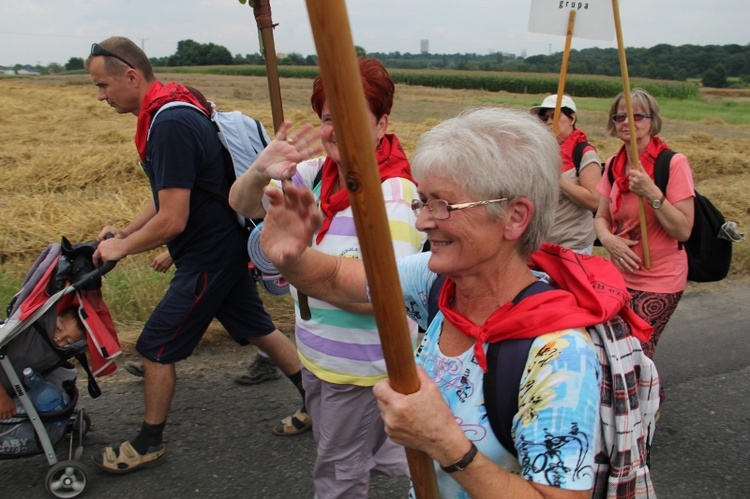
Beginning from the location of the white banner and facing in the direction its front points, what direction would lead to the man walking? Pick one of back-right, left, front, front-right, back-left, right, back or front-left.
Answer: front-right

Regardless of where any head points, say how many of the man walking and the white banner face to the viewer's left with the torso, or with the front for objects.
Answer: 1

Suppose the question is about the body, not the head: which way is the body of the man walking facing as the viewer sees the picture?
to the viewer's left

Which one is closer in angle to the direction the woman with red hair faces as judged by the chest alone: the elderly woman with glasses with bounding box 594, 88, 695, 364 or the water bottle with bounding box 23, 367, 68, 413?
the water bottle

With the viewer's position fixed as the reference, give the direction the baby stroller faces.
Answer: facing to the left of the viewer

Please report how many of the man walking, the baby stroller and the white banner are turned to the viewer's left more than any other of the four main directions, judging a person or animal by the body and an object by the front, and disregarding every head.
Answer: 2

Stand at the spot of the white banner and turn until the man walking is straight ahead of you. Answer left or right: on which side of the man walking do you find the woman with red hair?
left

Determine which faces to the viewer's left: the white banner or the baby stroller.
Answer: the baby stroller

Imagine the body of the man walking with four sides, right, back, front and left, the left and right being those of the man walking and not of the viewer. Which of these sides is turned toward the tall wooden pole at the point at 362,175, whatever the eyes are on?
left

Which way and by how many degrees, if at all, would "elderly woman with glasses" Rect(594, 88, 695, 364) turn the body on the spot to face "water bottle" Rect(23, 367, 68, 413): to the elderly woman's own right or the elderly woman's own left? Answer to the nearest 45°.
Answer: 0° — they already face it

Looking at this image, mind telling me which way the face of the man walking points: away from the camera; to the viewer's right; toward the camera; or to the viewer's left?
to the viewer's left

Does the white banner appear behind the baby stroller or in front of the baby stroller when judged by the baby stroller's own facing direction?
behind
